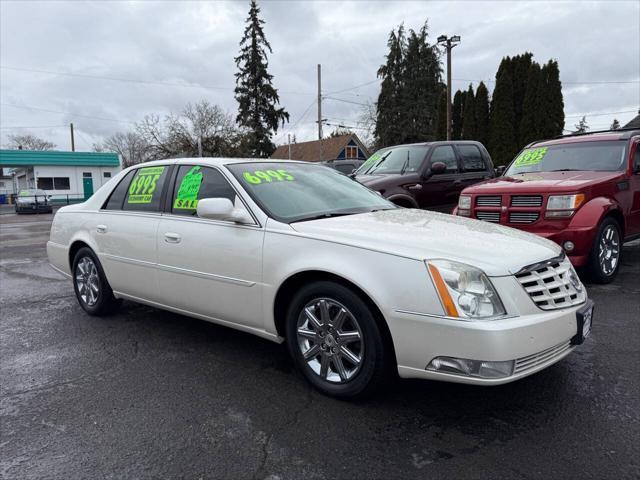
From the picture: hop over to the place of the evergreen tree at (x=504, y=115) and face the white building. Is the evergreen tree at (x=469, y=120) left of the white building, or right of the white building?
right

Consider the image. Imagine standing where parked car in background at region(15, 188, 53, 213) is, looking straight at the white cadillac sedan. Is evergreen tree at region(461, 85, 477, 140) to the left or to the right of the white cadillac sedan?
left

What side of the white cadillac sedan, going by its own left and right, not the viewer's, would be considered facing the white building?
back

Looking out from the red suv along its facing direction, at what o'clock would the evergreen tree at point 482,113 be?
The evergreen tree is roughly at 4 o'clock from the red suv.

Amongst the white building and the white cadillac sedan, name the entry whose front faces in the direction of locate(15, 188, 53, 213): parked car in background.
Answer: the white building

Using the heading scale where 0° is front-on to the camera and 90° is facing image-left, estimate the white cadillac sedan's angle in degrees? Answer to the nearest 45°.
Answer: approximately 315°

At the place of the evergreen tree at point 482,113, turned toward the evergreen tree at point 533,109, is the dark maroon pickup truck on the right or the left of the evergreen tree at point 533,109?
right
